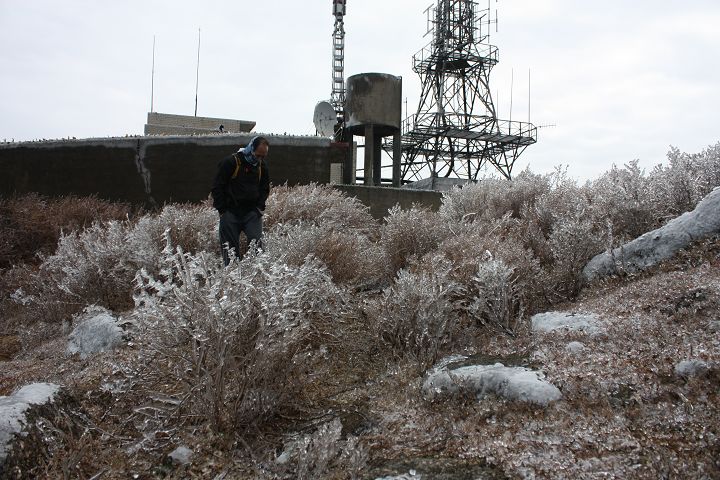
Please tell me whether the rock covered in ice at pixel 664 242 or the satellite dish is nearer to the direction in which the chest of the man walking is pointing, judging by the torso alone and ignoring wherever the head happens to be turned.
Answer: the rock covered in ice

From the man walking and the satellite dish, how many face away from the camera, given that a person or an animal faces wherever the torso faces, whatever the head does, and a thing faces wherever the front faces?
0

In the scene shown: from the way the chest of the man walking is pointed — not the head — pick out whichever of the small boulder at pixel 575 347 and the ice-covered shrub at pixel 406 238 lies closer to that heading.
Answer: the small boulder

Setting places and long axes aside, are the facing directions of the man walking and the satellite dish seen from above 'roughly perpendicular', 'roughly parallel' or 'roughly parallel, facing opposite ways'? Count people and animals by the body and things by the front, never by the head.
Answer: roughly perpendicular

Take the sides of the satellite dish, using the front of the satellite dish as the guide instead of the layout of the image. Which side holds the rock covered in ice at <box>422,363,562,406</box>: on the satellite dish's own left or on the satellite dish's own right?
on the satellite dish's own left

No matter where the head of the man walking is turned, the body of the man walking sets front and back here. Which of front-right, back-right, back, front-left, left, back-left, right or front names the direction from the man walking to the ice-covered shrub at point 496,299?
front

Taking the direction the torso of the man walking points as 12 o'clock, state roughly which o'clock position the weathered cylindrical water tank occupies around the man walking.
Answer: The weathered cylindrical water tank is roughly at 8 o'clock from the man walking.

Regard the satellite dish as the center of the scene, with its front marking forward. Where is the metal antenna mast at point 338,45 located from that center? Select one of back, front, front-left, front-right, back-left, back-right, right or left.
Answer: back-right

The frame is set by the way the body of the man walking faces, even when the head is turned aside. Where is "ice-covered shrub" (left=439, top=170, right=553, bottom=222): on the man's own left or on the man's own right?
on the man's own left

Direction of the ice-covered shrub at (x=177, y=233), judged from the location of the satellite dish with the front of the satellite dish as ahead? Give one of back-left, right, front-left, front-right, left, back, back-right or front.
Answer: front-left

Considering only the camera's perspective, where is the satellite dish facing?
facing the viewer and to the left of the viewer

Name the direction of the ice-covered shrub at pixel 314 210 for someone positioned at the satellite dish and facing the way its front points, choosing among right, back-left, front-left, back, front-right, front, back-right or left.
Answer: front-left
